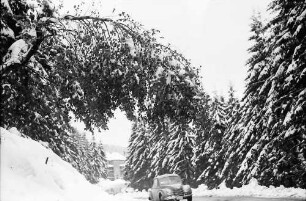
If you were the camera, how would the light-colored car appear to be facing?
facing the viewer and to the right of the viewer

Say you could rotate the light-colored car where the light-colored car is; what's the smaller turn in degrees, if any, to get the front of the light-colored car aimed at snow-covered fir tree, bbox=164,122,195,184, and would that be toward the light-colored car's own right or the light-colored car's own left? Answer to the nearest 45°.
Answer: approximately 135° to the light-colored car's own left
